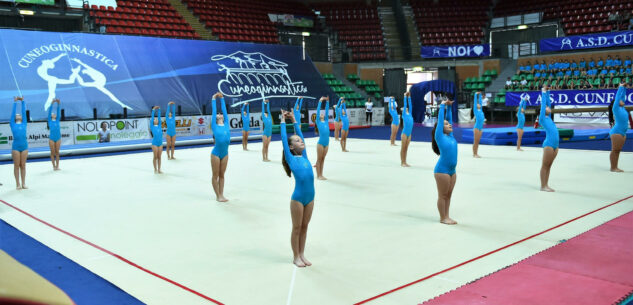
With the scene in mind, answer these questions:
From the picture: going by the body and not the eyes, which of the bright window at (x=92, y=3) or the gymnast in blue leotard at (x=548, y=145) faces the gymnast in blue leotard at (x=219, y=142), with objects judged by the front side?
the bright window

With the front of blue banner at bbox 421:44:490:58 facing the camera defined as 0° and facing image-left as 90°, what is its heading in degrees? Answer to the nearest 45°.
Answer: approximately 0°

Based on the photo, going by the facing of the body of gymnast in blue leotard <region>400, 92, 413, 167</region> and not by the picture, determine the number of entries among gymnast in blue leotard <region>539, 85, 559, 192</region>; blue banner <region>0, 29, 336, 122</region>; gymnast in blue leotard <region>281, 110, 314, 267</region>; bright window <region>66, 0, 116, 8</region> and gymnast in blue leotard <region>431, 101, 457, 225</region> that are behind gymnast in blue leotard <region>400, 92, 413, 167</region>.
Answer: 2

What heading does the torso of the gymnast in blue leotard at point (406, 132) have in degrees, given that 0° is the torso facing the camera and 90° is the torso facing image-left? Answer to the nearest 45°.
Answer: approximately 315°

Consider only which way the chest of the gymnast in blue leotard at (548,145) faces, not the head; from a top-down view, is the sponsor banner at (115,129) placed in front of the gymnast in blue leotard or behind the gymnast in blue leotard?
behind

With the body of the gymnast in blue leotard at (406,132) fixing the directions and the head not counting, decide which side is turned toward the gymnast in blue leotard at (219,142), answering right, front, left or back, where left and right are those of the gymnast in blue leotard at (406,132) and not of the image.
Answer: right
